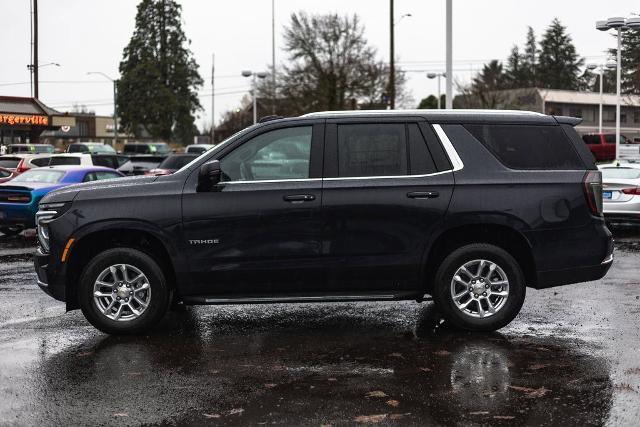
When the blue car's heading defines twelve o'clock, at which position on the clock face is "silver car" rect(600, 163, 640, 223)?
The silver car is roughly at 2 o'clock from the blue car.

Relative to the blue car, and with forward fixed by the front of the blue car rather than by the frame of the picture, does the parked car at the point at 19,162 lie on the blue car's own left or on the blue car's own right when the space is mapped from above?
on the blue car's own left

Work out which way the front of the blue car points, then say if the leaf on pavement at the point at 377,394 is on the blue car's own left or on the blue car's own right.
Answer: on the blue car's own right

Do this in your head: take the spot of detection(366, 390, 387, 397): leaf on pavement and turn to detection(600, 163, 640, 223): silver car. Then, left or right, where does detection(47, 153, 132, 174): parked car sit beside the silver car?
left

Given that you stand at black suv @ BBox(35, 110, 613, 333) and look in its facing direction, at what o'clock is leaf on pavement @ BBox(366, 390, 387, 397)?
The leaf on pavement is roughly at 9 o'clock from the black suv.

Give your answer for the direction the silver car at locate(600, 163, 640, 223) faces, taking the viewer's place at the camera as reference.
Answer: facing away from the viewer and to the right of the viewer

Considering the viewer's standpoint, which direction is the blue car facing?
facing away from the viewer and to the right of the viewer

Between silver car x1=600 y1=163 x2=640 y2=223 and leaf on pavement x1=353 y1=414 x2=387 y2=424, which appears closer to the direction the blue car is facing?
the silver car

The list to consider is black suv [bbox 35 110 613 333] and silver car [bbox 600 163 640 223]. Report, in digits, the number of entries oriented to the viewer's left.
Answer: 1

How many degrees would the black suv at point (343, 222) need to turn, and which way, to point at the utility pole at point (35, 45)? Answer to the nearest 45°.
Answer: approximately 90° to its right

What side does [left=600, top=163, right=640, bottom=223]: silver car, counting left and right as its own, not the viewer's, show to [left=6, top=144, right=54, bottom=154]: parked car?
left

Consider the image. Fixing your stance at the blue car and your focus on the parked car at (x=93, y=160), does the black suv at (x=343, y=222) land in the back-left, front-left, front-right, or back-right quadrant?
back-right

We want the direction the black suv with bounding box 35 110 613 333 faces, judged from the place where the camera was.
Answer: facing to the left of the viewer
